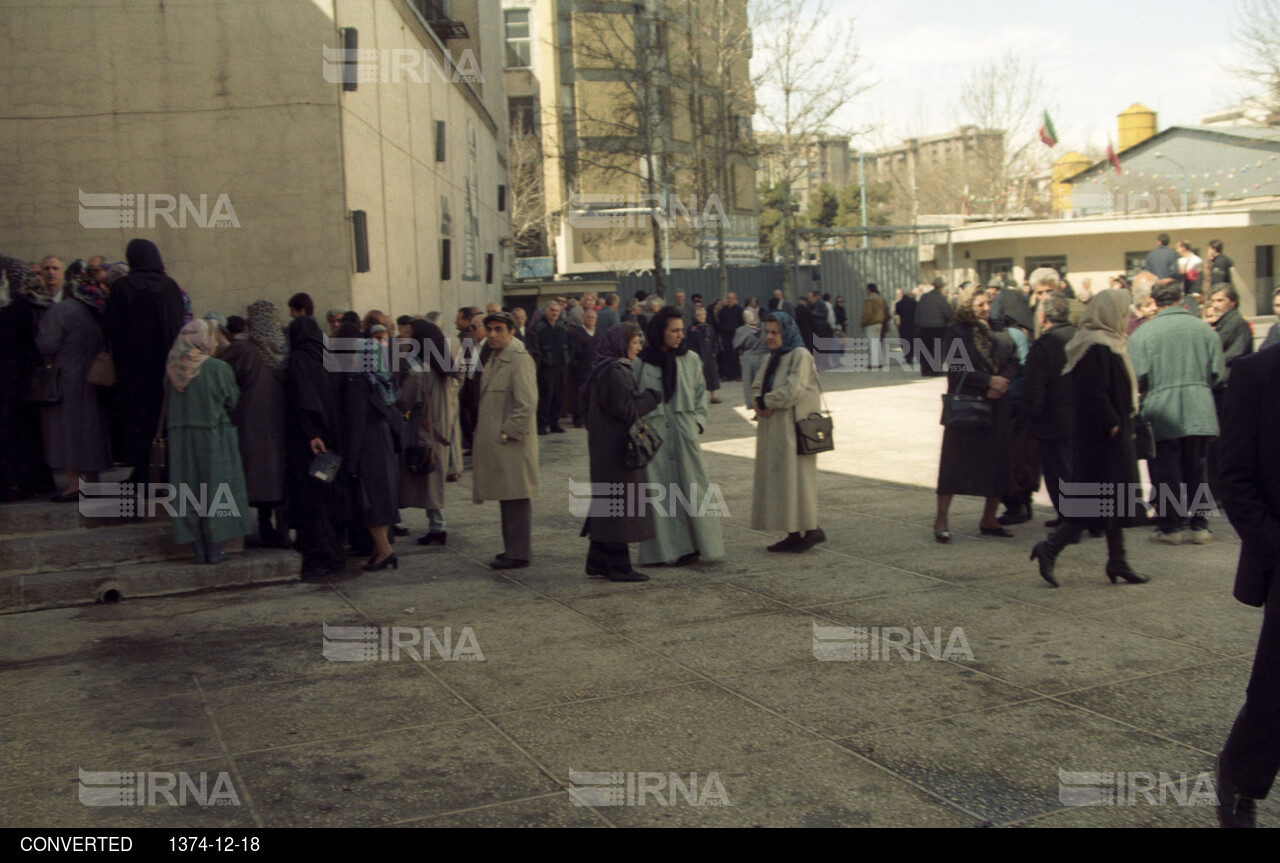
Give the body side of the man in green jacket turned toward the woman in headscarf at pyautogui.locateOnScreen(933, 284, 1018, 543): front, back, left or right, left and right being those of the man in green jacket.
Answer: left

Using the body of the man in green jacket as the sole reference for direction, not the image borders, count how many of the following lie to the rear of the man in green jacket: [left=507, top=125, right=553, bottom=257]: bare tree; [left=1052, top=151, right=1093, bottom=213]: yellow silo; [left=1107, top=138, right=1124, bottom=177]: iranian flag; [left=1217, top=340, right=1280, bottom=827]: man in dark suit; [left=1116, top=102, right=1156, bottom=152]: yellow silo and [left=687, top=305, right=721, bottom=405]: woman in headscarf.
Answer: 1

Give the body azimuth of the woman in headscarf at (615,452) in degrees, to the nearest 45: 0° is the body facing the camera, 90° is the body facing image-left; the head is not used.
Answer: approximately 270°

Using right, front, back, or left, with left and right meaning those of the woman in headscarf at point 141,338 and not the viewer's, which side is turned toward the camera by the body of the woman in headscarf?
back

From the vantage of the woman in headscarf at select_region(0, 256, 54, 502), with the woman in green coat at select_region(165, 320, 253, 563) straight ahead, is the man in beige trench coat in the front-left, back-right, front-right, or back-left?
front-left

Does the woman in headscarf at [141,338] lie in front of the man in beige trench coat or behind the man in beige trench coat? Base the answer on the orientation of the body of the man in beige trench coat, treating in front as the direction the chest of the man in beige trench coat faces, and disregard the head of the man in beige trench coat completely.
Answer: in front

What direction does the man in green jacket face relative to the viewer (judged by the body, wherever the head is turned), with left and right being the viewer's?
facing away from the viewer

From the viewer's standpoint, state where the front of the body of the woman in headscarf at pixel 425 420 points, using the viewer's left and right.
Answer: facing to the left of the viewer

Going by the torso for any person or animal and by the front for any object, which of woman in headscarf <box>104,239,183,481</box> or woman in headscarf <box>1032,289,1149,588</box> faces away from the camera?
woman in headscarf <box>104,239,183,481</box>
